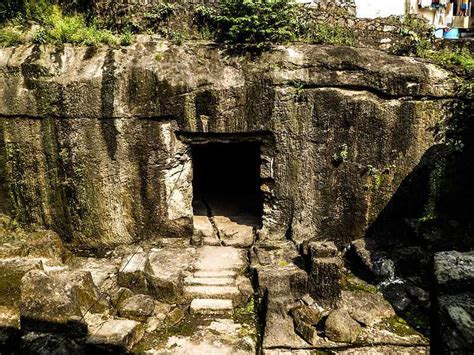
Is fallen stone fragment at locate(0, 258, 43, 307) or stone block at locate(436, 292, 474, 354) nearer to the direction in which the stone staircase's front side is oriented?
the stone block

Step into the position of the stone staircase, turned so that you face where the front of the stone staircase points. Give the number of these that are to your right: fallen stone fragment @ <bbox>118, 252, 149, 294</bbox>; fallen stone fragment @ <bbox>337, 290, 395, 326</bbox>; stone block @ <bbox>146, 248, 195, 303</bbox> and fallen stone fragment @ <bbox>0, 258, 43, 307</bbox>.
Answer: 3

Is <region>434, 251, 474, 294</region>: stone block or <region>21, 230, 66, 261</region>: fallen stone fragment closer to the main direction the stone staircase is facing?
the stone block

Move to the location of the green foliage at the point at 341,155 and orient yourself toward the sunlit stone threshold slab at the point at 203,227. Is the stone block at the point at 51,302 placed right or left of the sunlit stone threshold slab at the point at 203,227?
left

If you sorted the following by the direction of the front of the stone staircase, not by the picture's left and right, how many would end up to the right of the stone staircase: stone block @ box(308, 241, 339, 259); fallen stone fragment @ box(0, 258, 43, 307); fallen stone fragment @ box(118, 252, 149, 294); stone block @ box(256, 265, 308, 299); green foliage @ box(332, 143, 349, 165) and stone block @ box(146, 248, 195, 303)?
3

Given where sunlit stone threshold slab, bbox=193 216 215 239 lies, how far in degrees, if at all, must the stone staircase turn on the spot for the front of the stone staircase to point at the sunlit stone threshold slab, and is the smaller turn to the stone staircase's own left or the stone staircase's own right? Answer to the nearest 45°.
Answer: approximately 180°

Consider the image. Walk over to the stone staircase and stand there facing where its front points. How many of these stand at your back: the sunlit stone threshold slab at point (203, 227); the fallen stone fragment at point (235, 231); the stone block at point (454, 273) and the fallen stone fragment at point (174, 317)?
2

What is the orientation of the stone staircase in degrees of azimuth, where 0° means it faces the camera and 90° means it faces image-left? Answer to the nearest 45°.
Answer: approximately 0°

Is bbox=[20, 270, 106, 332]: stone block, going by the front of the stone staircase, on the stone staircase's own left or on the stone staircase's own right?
on the stone staircase's own right

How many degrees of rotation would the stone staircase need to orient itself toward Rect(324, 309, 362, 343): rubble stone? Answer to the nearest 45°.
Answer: approximately 45° to its left
